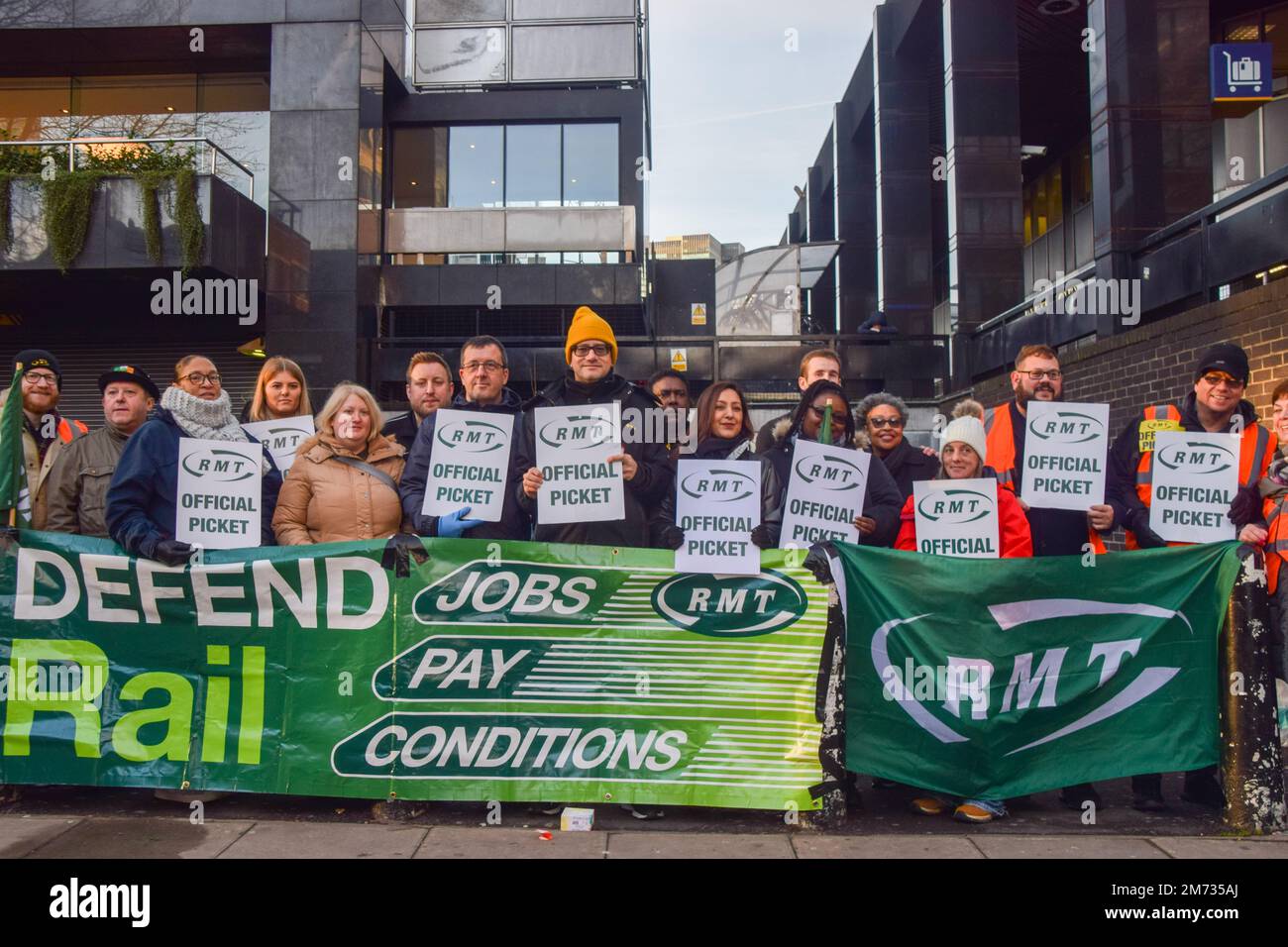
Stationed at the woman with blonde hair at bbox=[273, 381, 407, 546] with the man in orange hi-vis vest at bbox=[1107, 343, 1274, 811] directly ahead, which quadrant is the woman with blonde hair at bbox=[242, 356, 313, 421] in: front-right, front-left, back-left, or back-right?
back-left

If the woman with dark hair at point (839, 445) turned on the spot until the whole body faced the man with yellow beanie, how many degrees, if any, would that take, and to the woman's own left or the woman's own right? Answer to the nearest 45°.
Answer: approximately 45° to the woman's own right

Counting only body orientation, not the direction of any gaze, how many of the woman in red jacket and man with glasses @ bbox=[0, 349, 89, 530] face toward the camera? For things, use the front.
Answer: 2

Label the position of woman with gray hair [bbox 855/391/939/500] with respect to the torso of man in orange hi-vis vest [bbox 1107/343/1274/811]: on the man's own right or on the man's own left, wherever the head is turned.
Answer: on the man's own right

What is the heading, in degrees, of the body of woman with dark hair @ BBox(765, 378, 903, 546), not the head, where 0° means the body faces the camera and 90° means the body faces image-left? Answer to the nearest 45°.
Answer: approximately 0°

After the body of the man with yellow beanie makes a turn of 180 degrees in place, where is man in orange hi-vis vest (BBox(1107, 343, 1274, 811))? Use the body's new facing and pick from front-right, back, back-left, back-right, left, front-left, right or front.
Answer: right

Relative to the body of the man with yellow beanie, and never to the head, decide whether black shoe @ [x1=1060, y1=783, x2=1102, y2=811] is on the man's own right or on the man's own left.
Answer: on the man's own left
